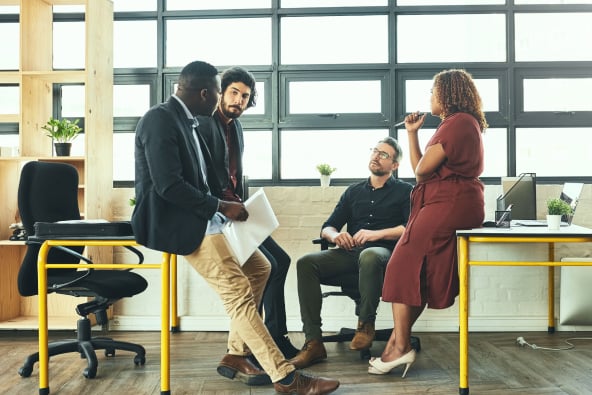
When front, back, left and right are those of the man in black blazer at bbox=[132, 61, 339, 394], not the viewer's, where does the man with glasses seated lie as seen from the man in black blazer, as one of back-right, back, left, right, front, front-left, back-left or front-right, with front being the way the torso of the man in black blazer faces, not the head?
front-left

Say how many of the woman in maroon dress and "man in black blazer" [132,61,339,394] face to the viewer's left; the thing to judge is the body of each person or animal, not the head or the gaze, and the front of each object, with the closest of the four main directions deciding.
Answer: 1

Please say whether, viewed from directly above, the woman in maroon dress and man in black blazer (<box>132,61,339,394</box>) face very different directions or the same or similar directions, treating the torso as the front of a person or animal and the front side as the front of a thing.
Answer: very different directions

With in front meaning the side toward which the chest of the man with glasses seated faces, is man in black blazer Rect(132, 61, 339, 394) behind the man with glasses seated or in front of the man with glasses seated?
in front

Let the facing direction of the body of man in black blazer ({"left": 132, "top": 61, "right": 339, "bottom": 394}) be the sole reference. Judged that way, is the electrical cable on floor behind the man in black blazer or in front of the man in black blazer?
in front

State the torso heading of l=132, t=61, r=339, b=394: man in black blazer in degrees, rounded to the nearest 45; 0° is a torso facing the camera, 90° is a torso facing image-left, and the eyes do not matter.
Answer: approximately 270°

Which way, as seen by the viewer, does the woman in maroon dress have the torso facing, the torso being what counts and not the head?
to the viewer's left

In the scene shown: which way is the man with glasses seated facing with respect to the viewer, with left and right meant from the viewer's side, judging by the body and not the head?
facing the viewer and to the left of the viewer

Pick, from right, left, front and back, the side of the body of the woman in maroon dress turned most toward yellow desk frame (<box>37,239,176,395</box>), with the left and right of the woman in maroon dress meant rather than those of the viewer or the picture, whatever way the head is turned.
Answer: front

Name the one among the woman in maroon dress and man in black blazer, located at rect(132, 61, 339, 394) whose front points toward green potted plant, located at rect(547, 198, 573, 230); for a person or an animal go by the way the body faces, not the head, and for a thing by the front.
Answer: the man in black blazer

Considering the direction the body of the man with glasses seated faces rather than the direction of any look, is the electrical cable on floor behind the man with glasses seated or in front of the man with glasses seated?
behind

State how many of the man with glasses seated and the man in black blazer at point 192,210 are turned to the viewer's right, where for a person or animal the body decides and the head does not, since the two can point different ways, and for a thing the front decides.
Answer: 1
